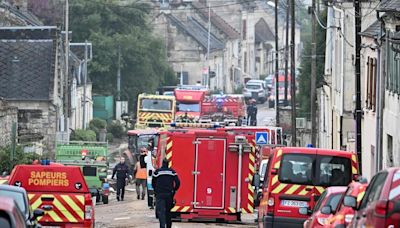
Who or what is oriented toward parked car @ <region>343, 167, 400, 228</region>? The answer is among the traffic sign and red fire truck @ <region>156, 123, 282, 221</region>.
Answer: the traffic sign

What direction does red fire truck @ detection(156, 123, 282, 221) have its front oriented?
away from the camera

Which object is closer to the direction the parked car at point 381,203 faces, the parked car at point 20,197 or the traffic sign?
the traffic sign

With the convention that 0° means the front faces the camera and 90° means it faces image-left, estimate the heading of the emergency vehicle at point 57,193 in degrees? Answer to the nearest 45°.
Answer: approximately 180°

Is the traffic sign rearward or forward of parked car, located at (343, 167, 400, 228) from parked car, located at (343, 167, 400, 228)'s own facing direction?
forward

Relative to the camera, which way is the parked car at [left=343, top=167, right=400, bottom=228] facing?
away from the camera

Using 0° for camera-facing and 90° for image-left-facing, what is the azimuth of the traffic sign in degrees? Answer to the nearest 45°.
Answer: approximately 0°

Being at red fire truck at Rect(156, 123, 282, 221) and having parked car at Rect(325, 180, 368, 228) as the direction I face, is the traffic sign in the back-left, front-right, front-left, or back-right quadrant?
back-left
